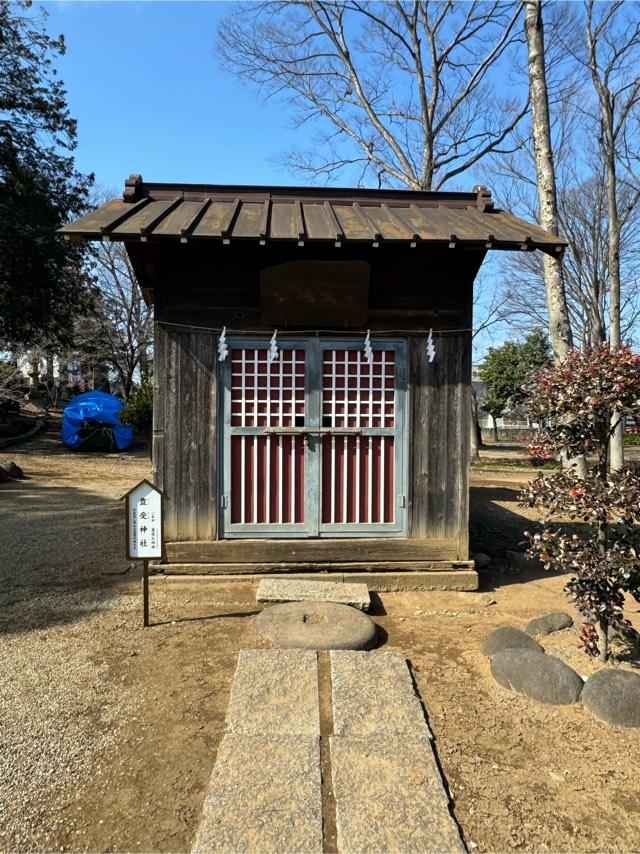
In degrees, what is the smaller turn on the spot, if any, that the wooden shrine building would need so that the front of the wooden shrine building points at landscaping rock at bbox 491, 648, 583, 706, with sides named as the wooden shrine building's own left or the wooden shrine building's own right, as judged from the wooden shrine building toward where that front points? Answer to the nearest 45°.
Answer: approximately 45° to the wooden shrine building's own left

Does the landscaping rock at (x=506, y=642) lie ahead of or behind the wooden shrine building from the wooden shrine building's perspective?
ahead

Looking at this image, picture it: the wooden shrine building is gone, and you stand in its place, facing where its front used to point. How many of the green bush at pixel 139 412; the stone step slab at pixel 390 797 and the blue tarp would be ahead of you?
1

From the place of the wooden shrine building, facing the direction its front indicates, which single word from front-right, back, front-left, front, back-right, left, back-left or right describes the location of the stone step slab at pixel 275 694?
front

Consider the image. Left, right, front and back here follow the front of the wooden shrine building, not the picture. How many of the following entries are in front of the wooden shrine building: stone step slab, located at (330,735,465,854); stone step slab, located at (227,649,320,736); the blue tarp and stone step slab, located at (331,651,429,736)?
3

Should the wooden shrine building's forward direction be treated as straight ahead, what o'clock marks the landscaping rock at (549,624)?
The landscaping rock is roughly at 10 o'clock from the wooden shrine building.

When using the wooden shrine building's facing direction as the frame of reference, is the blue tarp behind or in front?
behind

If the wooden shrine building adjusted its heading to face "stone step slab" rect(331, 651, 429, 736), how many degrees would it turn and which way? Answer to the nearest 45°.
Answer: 0° — it already faces it

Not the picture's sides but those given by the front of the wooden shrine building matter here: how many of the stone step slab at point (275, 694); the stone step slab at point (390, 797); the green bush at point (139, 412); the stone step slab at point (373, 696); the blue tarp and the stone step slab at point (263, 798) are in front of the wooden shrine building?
4

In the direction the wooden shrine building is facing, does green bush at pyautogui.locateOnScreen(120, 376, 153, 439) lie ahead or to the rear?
to the rear

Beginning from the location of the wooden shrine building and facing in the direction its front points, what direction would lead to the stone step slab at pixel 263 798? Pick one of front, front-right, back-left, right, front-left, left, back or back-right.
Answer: front

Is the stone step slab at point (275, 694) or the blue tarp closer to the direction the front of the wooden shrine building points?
the stone step slab

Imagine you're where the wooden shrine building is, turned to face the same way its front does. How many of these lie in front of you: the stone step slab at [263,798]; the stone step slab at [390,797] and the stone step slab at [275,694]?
3

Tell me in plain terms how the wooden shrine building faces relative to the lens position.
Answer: facing the viewer

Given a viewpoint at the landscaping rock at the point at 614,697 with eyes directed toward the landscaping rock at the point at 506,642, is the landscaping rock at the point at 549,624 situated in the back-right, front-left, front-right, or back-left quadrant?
front-right

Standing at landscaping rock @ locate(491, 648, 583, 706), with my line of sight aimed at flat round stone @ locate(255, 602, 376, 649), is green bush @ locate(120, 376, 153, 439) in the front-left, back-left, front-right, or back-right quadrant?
front-right
